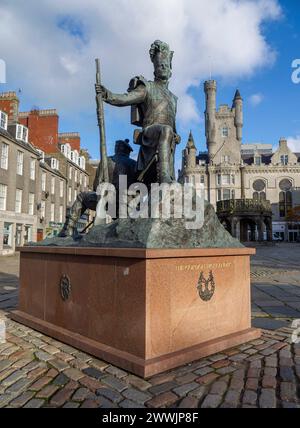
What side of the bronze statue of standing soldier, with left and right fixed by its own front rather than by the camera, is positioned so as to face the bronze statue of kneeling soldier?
back

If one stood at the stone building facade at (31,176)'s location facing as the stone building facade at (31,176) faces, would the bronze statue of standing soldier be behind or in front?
in front

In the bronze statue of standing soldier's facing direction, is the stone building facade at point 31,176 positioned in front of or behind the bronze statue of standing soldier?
behind

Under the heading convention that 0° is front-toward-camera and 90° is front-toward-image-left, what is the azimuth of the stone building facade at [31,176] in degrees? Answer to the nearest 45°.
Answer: approximately 315°

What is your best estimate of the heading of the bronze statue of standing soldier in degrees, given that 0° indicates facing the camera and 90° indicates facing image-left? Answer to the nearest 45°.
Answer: approximately 315°

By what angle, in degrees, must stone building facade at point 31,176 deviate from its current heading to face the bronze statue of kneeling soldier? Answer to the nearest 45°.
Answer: approximately 45° to its right

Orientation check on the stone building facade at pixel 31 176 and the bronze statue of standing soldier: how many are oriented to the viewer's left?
0
